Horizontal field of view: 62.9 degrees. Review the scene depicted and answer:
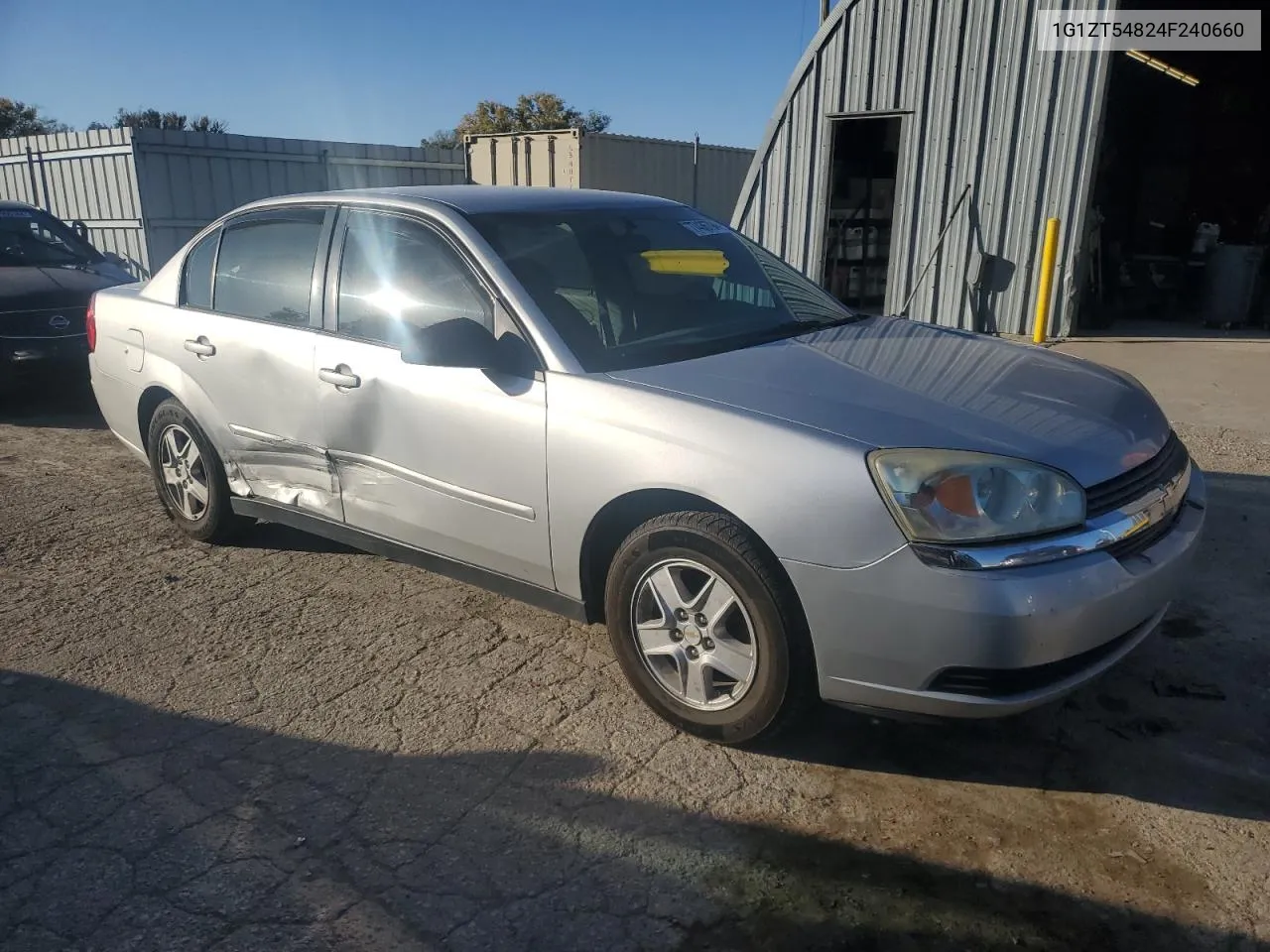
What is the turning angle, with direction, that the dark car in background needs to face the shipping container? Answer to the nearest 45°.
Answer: approximately 90° to its left

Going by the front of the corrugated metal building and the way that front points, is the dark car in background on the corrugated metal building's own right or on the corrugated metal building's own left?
on the corrugated metal building's own right

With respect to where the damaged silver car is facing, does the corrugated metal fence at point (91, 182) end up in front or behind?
behind

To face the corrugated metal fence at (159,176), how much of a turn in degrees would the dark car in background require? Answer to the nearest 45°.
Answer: approximately 135° to its left

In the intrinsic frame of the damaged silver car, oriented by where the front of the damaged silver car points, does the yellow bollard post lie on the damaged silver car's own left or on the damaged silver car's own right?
on the damaged silver car's own left

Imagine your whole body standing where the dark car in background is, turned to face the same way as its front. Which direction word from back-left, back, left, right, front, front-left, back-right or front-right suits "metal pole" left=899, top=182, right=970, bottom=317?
front-left
